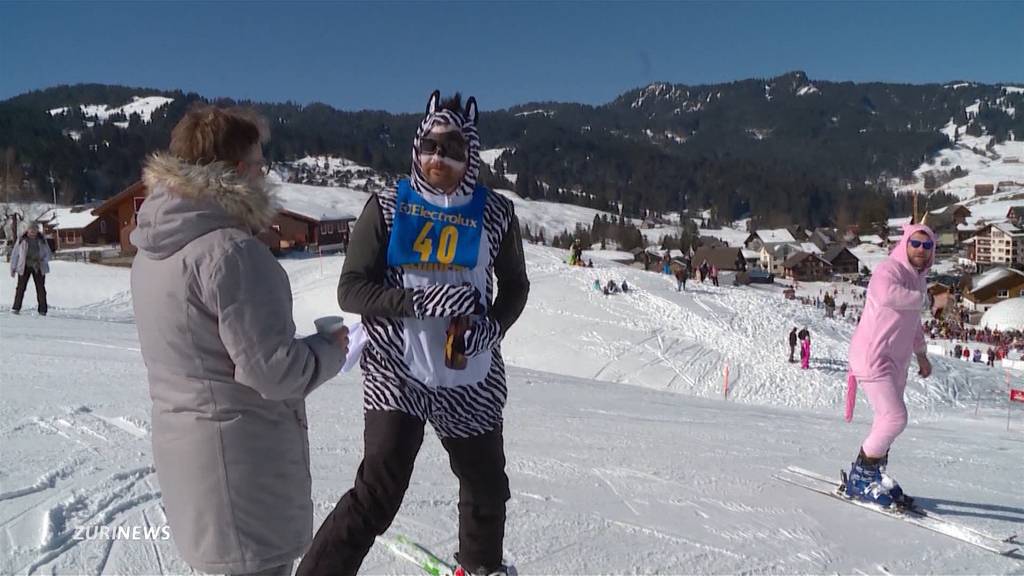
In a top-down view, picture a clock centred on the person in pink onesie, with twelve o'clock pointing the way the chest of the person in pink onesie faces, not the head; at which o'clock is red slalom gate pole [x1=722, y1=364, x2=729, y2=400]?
The red slalom gate pole is roughly at 7 o'clock from the person in pink onesie.

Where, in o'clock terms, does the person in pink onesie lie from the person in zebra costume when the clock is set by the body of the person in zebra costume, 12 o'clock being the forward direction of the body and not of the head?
The person in pink onesie is roughly at 8 o'clock from the person in zebra costume.

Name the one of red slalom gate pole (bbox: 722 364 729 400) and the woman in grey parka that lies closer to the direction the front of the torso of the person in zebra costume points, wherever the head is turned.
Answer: the woman in grey parka

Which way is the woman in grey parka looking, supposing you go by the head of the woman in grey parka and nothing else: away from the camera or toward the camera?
away from the camera

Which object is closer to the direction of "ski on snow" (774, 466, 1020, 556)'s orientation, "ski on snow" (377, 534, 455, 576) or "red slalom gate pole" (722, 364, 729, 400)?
the ski on snow

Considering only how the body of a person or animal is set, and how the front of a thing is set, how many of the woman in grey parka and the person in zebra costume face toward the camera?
1

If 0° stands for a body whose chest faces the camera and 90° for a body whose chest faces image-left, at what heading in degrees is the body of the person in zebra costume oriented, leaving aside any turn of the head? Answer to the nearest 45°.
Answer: approximately 0°

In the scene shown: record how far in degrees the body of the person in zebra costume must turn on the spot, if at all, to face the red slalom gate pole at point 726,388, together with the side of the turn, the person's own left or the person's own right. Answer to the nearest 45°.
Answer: approximately 135° to the person's own left

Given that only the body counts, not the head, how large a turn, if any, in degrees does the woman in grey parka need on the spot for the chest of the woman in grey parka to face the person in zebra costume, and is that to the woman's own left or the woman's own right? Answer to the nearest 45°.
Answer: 0° — they already face them

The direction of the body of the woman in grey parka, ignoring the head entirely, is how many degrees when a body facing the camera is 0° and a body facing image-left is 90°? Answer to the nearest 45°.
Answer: approximately 225°

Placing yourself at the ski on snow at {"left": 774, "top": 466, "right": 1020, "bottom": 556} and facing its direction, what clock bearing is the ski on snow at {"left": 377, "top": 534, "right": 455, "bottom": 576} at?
the ski on snow at {"left": 377, "top": 534, "right": 455, "bottom": 576} is roughly at 3 o'clock from the ski on snow at {"left": 774, "top": 466, "right": 1020, "bottom": 556}.

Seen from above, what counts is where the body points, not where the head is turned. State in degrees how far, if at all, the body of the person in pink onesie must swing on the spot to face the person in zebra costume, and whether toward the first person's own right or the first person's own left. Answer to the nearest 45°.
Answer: approximately 90° to the first person's own right
